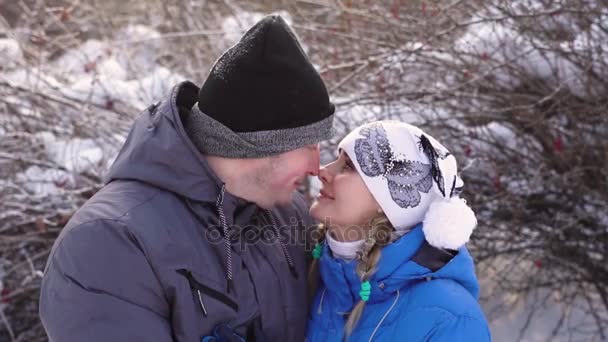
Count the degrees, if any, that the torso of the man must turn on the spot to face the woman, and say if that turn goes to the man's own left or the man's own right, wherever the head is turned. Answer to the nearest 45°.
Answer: approximately 45° to the man's own left

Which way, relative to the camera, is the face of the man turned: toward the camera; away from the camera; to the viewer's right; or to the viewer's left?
to the viewer's right

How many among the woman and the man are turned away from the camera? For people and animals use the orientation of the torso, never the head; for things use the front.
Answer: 0

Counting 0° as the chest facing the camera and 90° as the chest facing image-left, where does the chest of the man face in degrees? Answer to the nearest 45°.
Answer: approximately 315°

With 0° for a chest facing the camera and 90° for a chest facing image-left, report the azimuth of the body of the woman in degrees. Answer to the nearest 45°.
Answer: approximately 45°
